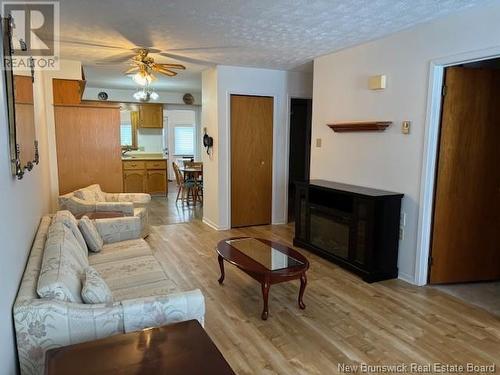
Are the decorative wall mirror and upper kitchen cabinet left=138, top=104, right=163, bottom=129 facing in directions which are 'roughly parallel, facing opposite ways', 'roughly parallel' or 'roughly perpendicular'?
roughly perpendicular

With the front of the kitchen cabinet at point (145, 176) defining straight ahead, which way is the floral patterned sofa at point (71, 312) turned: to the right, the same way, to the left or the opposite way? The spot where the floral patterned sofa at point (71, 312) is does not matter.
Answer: to the left

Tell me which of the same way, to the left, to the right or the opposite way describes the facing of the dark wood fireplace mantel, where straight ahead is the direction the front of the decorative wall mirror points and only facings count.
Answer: the opposite way

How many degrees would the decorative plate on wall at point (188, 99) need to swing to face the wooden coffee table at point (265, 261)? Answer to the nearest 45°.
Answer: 0° — it already faces it

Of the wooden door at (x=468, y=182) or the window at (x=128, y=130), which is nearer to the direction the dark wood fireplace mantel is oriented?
the window

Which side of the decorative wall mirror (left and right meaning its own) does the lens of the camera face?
right

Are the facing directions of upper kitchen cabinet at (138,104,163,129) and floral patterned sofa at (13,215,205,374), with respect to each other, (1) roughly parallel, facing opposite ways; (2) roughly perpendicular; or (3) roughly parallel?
roughly perpendicular

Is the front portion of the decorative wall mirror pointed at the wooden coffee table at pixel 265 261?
yes

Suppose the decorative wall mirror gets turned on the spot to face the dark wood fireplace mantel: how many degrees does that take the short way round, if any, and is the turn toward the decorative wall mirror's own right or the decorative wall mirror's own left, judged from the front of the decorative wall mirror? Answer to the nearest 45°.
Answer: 0° — it already faces it

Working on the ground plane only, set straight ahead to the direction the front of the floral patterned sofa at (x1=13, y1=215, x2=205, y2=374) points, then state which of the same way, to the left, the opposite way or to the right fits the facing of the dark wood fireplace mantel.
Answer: the opposite way

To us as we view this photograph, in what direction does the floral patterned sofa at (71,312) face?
facing to the right of the viewer
